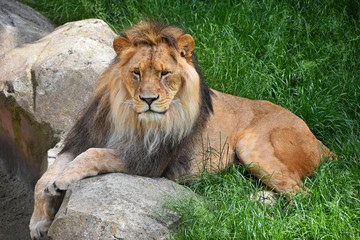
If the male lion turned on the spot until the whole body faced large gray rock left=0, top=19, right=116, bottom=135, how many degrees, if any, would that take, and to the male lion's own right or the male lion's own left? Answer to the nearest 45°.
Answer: approximately 90° to the male lion's own right

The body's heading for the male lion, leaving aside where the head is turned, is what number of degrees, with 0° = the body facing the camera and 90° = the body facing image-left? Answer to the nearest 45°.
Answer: approximately 45°

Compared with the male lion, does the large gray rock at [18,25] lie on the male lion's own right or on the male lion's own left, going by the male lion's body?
on the male lion's own right
